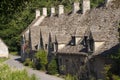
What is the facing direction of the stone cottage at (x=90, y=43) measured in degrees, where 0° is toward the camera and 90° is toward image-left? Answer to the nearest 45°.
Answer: approximately 45°
